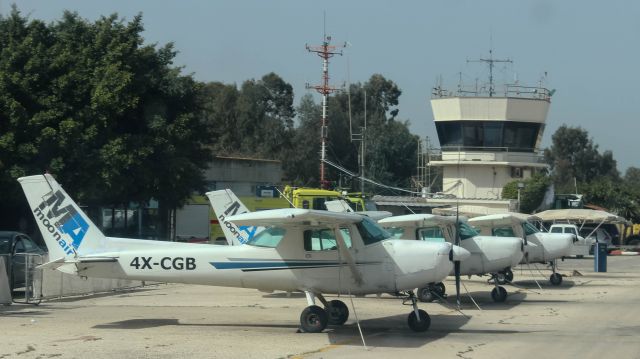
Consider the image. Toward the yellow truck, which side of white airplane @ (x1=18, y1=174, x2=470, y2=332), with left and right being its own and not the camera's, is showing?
left

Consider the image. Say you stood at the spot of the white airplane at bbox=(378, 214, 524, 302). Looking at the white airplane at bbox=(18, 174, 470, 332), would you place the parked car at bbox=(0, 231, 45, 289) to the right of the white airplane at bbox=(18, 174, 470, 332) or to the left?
right

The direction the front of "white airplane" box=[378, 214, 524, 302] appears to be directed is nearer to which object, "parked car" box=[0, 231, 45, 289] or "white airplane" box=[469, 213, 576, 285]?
the white airplane

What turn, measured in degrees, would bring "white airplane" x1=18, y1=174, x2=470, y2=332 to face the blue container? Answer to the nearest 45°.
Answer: approximately 45° to its left

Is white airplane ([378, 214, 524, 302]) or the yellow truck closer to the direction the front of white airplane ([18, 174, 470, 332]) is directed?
the white airplane

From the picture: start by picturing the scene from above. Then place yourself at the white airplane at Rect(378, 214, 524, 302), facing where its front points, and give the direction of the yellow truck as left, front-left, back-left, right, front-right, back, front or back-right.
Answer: back-left

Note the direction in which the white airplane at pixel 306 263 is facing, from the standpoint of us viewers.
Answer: facing to the right of the viewer

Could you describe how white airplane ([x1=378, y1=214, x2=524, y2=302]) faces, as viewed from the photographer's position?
facing to the right of the viewer

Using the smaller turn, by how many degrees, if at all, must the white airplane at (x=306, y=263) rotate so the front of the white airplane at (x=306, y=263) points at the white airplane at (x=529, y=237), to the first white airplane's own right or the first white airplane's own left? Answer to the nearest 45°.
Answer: approximately 45° to the first white airplane's own left

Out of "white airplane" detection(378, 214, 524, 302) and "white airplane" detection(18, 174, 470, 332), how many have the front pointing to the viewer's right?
2

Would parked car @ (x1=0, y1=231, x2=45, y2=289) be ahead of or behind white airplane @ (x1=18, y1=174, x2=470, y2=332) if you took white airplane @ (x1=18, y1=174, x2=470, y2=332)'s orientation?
behind

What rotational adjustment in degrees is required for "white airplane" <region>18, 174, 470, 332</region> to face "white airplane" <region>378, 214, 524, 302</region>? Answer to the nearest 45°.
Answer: approximately 45° to its left
